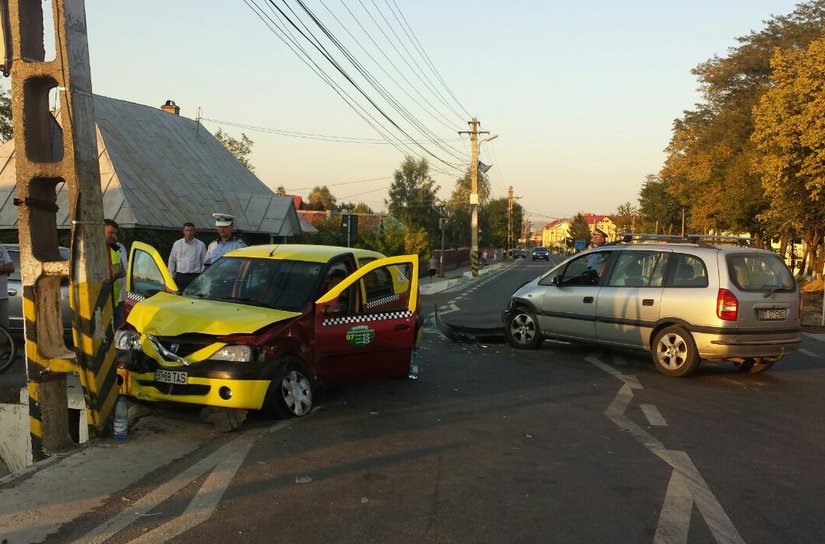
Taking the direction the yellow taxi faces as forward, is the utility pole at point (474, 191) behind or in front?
behind

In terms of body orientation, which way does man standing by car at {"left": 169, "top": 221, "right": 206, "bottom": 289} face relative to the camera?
toward the camera

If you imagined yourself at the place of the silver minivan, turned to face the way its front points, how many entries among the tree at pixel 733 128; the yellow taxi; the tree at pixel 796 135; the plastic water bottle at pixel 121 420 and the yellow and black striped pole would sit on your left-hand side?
3

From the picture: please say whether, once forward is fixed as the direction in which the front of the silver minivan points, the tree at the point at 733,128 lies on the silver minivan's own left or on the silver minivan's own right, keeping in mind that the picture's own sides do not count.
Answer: on the silver minivan's own right

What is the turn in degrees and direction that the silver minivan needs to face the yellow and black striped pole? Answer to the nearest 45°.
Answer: approximately 90° to its left

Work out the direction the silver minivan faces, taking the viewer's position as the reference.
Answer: facing away from the viewer and to the left of the viewer

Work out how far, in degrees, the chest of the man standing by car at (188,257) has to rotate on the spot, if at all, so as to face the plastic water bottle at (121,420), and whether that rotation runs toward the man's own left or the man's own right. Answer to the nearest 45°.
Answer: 0° — they already face it

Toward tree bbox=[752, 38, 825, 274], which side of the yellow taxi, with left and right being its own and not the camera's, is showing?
back

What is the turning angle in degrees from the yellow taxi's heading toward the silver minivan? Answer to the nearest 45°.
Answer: approximately 135° to its left

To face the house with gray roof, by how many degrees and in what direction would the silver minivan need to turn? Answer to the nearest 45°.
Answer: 0° — it already faces it

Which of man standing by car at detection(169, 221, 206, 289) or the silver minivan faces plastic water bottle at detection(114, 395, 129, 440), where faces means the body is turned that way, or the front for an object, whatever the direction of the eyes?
the man standing by car

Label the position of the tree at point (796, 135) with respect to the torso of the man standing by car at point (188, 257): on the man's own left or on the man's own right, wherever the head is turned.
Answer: on the man's own left

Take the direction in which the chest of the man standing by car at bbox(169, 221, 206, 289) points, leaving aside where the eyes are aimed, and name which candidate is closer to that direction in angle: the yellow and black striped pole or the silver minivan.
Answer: the yellow and black striped pole

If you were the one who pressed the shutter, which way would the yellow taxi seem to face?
facing the viewer and to the left of the viewer

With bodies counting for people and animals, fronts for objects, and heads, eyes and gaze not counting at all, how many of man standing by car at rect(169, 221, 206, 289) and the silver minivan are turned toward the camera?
1

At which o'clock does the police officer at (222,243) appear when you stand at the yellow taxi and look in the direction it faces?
The police officer is roughly at 4 o'clock from the yellow taxi.
